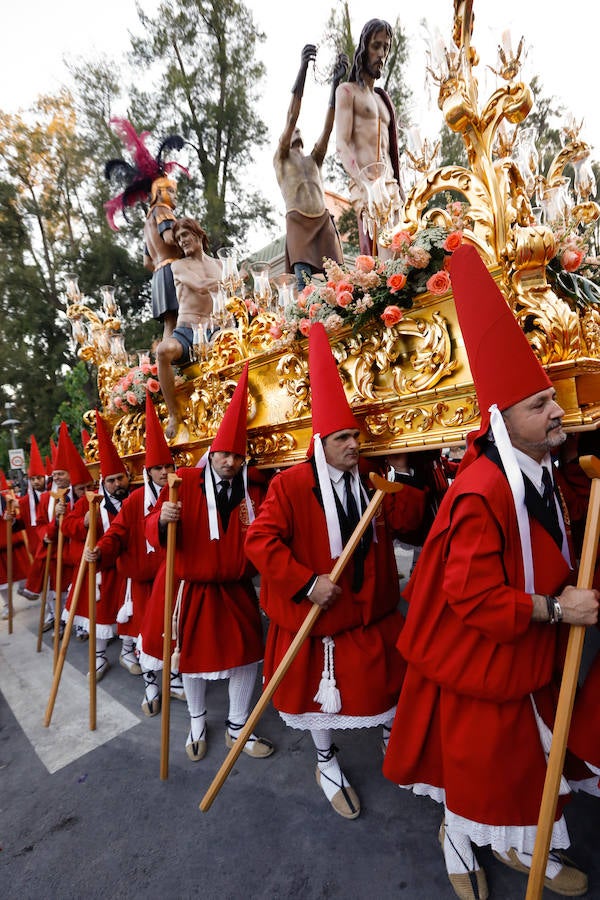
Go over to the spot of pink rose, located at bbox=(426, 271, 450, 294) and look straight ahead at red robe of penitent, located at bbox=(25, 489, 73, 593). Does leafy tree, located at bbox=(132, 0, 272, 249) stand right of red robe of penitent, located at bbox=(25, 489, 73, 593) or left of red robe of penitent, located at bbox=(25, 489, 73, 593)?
right

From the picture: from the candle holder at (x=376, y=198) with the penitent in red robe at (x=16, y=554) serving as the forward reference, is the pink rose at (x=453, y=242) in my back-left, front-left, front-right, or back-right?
back-left

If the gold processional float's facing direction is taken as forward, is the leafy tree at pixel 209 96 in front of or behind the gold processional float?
behind
